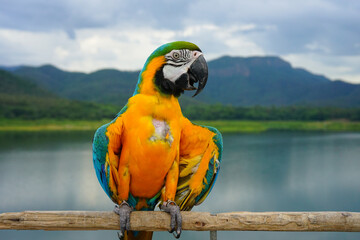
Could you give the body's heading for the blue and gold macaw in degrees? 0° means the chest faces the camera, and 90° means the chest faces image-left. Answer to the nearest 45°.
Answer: approximately 0°
